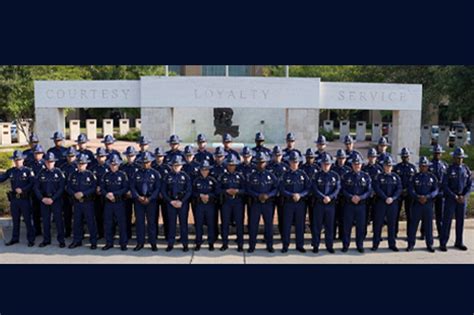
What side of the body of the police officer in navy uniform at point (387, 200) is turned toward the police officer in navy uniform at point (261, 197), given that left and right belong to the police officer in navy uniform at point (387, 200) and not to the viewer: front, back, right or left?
right

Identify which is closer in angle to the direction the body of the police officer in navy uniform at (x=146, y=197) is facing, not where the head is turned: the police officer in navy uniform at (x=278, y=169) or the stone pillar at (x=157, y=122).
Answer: the police officer in navy uniform

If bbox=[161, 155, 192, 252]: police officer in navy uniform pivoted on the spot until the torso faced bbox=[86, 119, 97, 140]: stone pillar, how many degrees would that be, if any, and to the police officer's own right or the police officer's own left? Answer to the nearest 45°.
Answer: approximately 180°

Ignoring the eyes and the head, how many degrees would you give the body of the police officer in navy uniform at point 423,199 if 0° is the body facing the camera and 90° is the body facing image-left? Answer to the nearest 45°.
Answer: approximately 0°

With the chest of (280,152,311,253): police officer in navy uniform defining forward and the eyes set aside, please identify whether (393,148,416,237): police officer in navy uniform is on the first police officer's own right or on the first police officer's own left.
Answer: on the first police officer's own left

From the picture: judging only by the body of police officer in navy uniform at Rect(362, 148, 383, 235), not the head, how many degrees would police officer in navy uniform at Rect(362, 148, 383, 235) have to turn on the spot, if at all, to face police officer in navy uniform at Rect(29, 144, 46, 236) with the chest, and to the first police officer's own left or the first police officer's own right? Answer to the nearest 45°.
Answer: approximately 90° to the first police officer's own right

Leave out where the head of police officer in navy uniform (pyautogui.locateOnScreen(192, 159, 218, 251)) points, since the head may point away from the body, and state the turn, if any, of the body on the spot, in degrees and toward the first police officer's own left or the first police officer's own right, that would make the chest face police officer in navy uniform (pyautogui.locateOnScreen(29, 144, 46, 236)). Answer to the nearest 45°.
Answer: approximately 90° to the first police officer's own right

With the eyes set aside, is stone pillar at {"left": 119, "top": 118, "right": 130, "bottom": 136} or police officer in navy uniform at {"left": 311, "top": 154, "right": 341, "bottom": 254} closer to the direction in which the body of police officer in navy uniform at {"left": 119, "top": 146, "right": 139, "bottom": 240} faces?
the police officer in navy uniform

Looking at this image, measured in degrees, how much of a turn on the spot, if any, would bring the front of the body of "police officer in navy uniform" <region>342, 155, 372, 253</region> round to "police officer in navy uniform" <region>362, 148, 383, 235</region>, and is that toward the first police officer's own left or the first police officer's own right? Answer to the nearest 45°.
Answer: approximately 135° to the first police officer's own left

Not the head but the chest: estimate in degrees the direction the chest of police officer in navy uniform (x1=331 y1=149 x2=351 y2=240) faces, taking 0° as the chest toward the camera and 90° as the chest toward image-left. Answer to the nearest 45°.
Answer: approximately 0°

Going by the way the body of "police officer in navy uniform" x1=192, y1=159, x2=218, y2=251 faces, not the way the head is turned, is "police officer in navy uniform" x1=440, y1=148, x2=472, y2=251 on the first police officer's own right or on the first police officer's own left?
on the first police officer's own left

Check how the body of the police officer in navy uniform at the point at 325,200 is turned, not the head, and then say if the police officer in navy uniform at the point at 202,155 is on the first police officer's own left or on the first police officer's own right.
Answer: on the first police officer's own right
